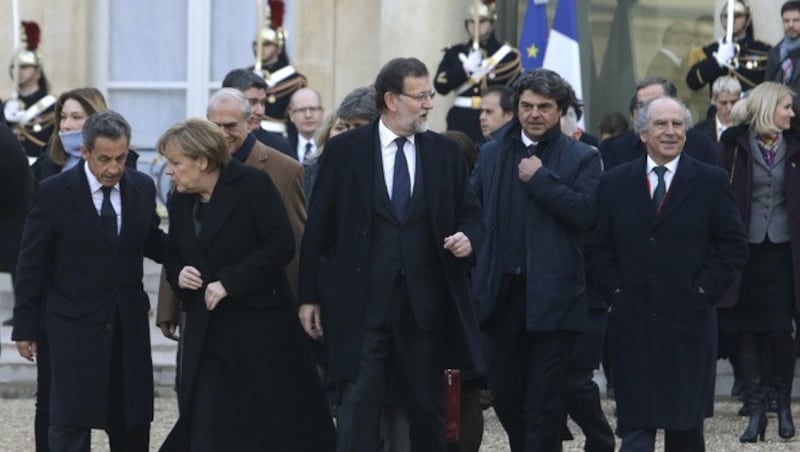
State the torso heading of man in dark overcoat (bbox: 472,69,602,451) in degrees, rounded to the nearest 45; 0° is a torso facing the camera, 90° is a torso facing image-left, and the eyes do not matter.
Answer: approximately 0°

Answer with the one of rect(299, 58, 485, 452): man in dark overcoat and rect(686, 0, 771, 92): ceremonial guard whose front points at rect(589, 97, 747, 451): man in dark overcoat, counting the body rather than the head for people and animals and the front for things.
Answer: the ceremonial guard

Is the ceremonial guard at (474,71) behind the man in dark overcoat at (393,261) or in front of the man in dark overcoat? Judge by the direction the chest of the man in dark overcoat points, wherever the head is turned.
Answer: behind

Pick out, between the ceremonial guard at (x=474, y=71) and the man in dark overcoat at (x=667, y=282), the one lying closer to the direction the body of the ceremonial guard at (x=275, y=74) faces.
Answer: the man in dark overcoat

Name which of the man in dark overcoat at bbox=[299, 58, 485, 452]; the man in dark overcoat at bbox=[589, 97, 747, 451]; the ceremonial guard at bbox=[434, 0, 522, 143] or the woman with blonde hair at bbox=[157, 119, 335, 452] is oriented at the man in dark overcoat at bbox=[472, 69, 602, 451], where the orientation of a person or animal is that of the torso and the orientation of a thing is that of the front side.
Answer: the ceremonial guard

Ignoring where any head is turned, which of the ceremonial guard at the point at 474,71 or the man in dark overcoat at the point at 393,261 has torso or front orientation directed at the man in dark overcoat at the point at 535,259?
the ceremonial guard

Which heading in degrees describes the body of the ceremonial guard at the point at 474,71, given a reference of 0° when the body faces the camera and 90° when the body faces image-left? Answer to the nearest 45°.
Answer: approximately 0°

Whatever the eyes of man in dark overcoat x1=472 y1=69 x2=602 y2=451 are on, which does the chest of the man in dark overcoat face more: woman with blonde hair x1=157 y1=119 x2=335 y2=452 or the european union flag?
the woman with blonde hair

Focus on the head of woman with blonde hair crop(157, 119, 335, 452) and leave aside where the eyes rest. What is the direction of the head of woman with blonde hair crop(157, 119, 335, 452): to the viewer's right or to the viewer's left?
to the viewer's left
